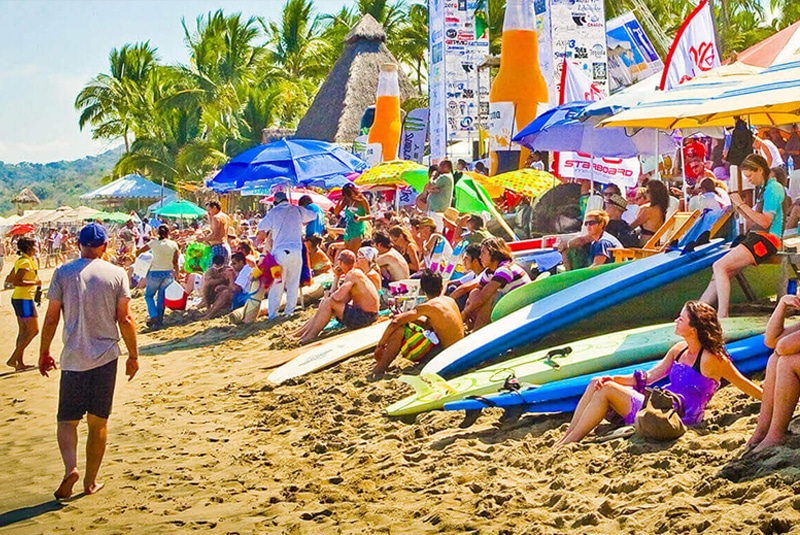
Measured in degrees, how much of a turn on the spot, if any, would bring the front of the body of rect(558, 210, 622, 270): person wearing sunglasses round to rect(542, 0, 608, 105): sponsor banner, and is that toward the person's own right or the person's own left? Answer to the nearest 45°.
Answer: approximately 135° to the person's own right

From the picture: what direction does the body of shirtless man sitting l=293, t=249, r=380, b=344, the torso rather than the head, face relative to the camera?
to the viewer's left

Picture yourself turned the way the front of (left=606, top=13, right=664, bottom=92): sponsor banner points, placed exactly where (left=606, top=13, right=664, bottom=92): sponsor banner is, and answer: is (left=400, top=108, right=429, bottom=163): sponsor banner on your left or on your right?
on your right

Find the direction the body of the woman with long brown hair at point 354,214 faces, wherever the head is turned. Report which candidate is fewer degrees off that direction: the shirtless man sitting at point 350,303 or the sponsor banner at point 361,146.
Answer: the shirtless man sitting

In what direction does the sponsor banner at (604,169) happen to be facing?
toward the camera

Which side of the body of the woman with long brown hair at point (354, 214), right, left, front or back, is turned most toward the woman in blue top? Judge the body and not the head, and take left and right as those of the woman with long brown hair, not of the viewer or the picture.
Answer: left

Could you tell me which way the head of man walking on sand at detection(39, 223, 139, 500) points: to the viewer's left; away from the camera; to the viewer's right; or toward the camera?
away from the camera

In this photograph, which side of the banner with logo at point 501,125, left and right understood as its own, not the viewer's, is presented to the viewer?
front

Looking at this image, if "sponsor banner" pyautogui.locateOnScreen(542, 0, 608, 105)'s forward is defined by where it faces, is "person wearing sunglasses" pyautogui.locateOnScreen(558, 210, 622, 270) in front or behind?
in front

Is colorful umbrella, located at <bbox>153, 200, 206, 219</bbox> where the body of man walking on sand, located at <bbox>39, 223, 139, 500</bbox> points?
yes

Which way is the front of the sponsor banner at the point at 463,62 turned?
toward the camera

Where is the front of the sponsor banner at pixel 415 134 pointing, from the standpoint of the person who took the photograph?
facing the viewer

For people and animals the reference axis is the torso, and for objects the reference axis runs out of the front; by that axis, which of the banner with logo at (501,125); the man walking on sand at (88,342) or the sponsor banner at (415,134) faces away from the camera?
the man walking on sand

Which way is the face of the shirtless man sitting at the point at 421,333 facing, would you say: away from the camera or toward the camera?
away from the camera

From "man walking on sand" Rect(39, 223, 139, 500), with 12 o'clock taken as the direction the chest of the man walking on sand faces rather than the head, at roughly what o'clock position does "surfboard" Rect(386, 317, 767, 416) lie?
The surfboard is roughly at 3 o'clock from the man walking on sand.

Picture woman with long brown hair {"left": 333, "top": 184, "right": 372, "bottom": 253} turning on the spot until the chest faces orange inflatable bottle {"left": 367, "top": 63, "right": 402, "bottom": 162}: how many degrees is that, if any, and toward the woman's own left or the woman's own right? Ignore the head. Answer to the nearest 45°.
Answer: approximately 135° to the woman's own right

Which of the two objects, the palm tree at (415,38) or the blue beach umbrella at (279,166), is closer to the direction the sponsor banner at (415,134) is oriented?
the blue beach umbrella
